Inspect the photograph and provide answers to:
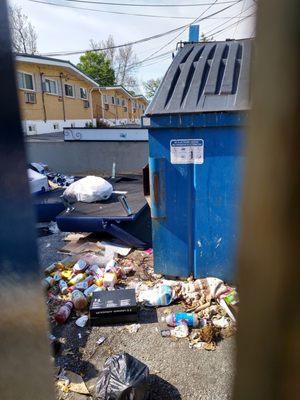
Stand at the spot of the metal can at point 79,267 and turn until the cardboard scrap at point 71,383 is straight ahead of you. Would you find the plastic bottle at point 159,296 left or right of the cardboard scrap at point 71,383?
left

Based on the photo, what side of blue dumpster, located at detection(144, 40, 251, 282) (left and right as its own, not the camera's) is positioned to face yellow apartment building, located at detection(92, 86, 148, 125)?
back

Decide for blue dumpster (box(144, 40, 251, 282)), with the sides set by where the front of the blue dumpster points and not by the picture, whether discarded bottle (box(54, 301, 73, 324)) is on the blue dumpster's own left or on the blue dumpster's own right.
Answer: on the blue dumpster's own right

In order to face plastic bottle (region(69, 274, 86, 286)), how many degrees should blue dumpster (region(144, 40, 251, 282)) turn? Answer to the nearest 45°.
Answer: approximately 90° to its right

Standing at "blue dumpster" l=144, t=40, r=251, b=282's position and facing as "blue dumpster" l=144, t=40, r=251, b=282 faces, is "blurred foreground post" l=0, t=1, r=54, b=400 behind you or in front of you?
in front

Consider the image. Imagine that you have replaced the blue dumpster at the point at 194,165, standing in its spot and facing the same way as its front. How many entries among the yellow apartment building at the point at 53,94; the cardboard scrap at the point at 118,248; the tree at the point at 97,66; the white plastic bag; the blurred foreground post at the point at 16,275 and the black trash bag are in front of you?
2

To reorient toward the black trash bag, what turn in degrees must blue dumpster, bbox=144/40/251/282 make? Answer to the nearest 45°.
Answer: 0° — it already faces it

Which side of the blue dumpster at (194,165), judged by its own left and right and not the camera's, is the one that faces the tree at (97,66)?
back

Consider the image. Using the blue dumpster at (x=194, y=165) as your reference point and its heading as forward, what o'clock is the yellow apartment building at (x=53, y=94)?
The yellow apartment building is roughly at 5 o'clock from the blue dumpster.

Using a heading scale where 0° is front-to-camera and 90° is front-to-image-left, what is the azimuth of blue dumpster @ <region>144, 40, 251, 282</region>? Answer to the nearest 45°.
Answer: approximately 0°

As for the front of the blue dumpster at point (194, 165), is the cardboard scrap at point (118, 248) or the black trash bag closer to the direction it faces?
the black trash bag

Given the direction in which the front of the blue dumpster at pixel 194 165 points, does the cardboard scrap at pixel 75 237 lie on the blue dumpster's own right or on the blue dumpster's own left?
on the blue dumpster's own right

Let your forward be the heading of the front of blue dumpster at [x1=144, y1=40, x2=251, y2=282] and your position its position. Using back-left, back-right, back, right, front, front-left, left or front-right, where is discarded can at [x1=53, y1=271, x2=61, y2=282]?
right

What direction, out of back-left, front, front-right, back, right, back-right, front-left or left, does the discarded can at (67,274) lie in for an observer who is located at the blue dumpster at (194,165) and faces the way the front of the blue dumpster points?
right

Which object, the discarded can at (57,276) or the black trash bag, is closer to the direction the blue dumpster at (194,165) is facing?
the black trash bag

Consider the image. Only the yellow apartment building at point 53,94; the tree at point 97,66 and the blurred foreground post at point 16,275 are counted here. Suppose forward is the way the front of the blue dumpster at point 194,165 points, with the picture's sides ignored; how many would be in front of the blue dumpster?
1
